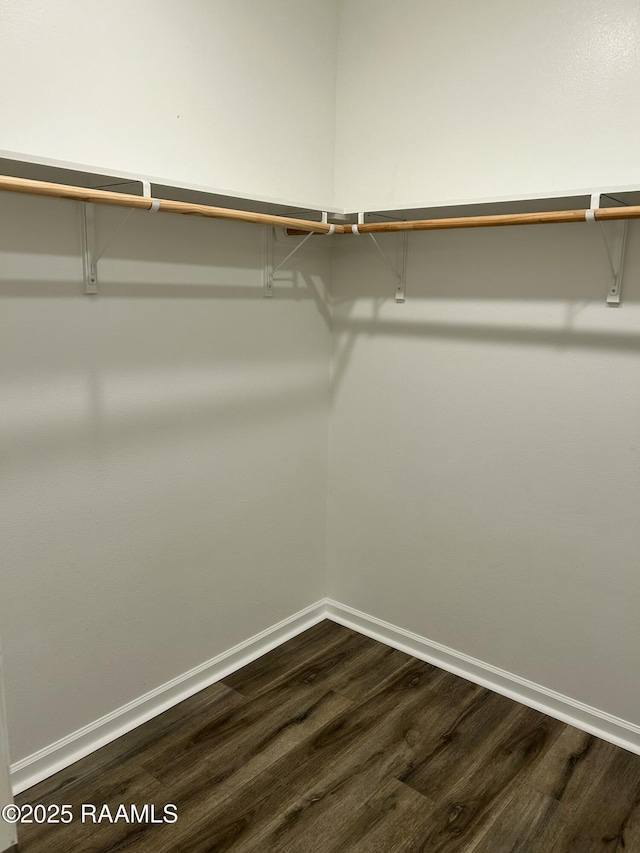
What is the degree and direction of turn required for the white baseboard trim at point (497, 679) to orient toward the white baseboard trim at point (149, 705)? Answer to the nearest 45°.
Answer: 0° — it already faces it

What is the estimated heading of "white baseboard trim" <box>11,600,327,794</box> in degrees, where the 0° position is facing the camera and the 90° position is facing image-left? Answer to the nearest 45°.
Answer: approximately 315°

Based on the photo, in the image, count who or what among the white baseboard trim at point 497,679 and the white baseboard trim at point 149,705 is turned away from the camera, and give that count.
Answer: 0

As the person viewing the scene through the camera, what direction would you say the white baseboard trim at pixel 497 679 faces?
facing the viewer and to the left of the viewer
